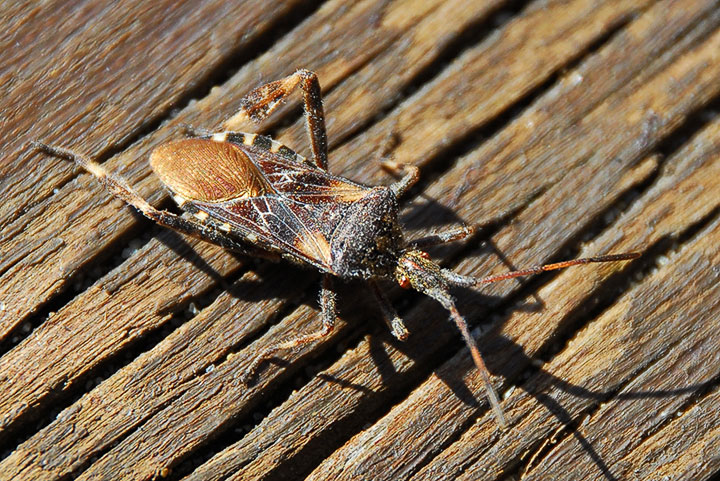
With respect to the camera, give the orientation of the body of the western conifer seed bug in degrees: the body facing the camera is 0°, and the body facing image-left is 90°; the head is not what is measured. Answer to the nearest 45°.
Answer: approximately 315°
